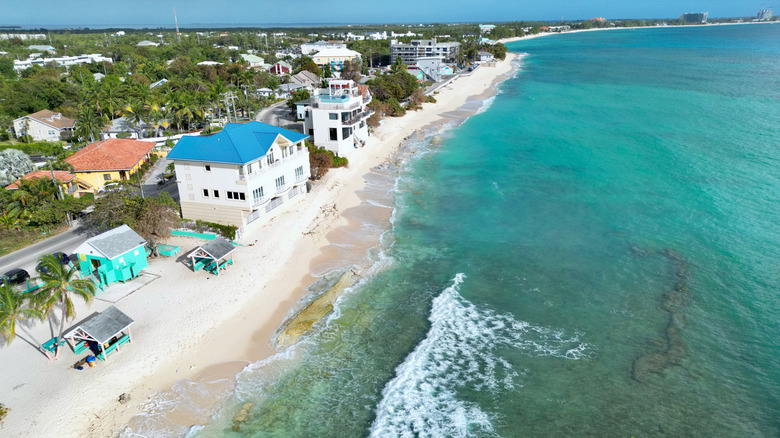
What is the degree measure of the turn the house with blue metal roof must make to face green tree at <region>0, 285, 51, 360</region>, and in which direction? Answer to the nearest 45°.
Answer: approximately 90° to its right

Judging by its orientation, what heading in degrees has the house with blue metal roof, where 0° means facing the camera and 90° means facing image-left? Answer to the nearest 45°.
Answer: approximately 315°

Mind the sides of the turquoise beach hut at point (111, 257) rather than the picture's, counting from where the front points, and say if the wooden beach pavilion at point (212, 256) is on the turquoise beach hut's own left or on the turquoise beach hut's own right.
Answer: on the turquoise beach hut's own left

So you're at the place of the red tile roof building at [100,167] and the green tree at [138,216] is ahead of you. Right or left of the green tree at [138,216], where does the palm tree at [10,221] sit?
right
